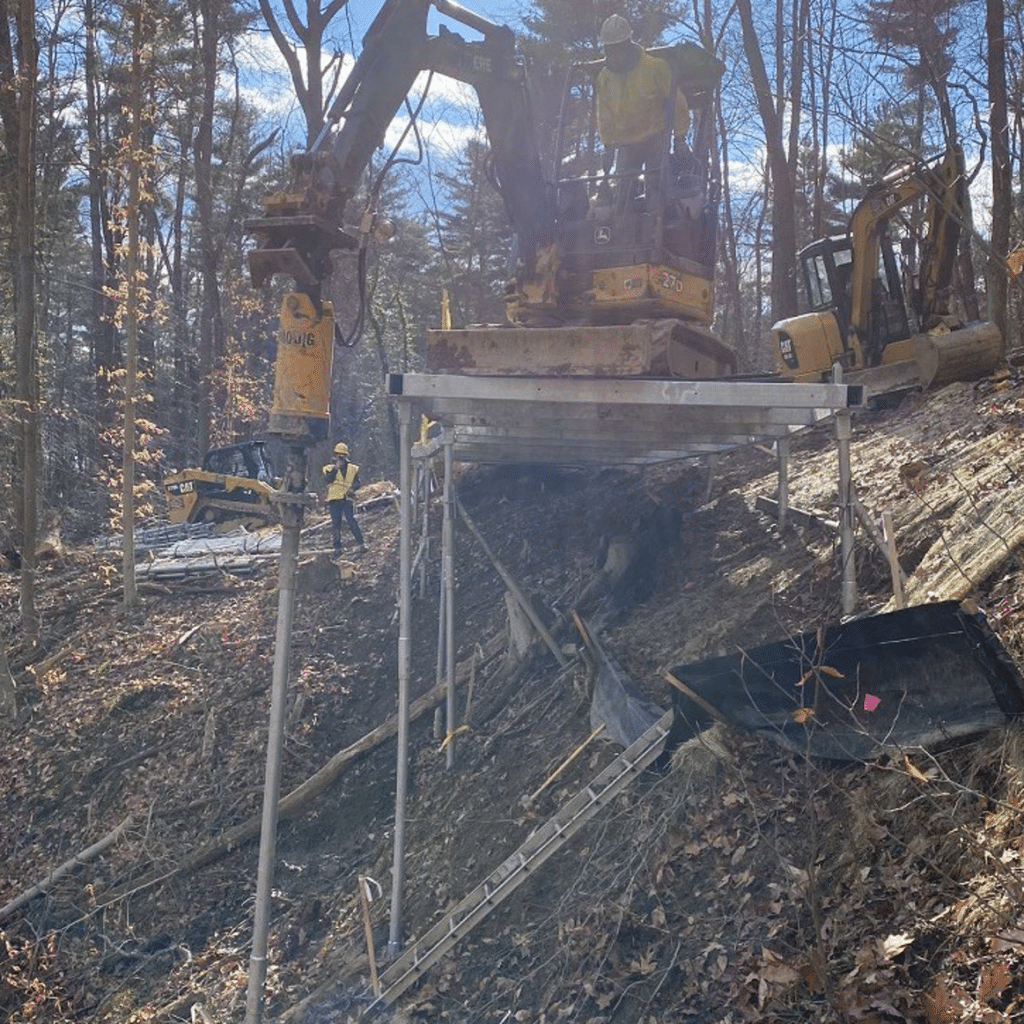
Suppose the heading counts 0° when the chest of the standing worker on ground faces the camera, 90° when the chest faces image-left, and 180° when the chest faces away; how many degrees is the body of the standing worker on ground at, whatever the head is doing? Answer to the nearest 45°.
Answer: approximately 0°

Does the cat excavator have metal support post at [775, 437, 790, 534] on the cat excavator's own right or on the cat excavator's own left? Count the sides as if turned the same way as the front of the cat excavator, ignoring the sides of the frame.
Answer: on the cat excavator's own right

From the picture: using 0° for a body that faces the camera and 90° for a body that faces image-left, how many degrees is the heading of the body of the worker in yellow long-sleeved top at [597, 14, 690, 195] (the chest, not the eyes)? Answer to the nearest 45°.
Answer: approximately 45°

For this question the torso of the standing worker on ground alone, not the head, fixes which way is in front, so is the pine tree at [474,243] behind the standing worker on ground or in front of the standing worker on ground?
behind
